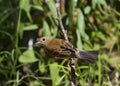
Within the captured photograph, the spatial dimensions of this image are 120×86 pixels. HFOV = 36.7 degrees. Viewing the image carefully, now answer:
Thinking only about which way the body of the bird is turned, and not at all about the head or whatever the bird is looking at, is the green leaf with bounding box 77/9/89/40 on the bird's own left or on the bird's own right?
on the bird's own right

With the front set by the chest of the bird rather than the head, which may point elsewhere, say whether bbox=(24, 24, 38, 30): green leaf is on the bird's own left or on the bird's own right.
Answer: on the bird's own right

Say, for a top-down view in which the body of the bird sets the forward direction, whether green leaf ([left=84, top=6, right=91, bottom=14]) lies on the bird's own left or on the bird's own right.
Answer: on the bird's own right

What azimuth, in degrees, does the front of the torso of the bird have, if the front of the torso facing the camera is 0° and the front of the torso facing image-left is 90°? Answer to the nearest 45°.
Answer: approximately 90°
